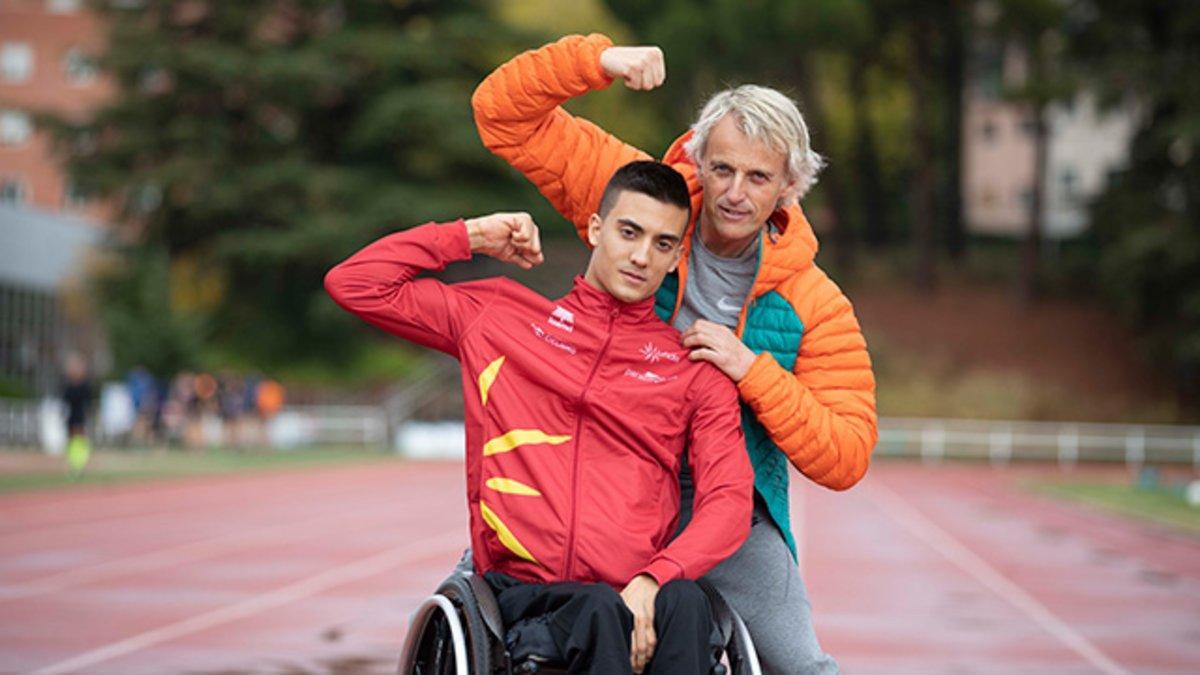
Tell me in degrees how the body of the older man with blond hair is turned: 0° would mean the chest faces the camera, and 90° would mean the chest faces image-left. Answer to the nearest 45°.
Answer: approximately 45°

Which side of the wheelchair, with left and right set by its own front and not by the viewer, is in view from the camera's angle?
front

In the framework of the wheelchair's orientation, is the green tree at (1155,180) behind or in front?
behind

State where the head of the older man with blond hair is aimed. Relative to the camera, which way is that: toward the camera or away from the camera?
toward the camera

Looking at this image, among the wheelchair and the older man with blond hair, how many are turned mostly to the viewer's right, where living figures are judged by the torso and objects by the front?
0

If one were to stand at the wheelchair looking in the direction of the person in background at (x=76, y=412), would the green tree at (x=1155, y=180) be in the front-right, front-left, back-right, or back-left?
front-right

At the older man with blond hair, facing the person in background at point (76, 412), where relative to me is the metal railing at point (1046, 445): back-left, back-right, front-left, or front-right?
front-right

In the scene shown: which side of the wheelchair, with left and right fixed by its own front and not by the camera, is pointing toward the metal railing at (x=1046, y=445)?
back
